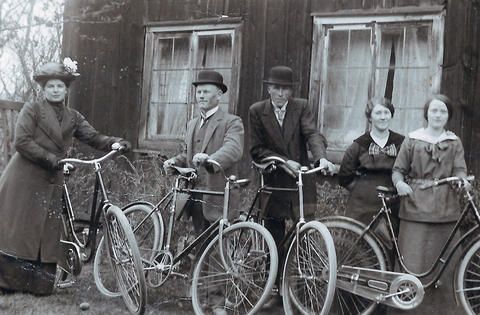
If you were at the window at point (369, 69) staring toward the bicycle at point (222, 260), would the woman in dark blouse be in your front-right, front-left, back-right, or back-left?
front-left

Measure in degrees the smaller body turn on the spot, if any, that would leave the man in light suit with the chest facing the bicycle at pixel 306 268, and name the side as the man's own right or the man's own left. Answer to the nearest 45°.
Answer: approximately 90° to the man's own left

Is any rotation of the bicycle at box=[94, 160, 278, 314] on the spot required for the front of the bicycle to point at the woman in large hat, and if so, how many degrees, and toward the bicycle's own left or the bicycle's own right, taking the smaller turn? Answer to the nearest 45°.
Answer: approximately 180°

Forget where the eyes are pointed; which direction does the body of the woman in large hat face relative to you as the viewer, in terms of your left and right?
facing the viewer and to the right of the viewer

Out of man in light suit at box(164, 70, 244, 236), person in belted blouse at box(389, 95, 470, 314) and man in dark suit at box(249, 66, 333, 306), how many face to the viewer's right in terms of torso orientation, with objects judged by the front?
0

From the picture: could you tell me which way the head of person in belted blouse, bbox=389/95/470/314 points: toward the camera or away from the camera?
toward the camera

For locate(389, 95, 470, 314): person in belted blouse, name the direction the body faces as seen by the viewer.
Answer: toward the camera

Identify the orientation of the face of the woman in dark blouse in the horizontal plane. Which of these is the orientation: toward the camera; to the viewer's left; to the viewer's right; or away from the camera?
toward the camera

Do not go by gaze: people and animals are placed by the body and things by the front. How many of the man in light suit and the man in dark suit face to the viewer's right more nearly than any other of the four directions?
0

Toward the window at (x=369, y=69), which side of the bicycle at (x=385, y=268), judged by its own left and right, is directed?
left

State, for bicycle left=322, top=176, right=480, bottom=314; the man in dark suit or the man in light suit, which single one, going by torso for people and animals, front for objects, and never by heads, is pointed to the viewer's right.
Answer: the bicycle

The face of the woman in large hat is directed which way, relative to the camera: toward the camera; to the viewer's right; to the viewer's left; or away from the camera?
toward the camera

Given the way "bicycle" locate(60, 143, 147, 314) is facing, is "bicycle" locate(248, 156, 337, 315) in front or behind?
in front

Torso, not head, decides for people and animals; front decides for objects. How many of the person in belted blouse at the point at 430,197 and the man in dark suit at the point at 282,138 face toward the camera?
2

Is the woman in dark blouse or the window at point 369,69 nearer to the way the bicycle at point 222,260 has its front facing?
the woman in dark blouse

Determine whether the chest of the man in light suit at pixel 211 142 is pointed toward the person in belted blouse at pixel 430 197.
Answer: no

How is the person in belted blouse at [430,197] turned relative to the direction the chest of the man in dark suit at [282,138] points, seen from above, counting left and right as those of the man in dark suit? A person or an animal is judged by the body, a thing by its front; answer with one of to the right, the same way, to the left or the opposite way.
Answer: the same way

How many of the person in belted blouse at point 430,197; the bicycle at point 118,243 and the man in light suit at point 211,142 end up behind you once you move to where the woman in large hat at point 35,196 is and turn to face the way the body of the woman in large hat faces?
0

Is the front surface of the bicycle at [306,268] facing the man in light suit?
no
